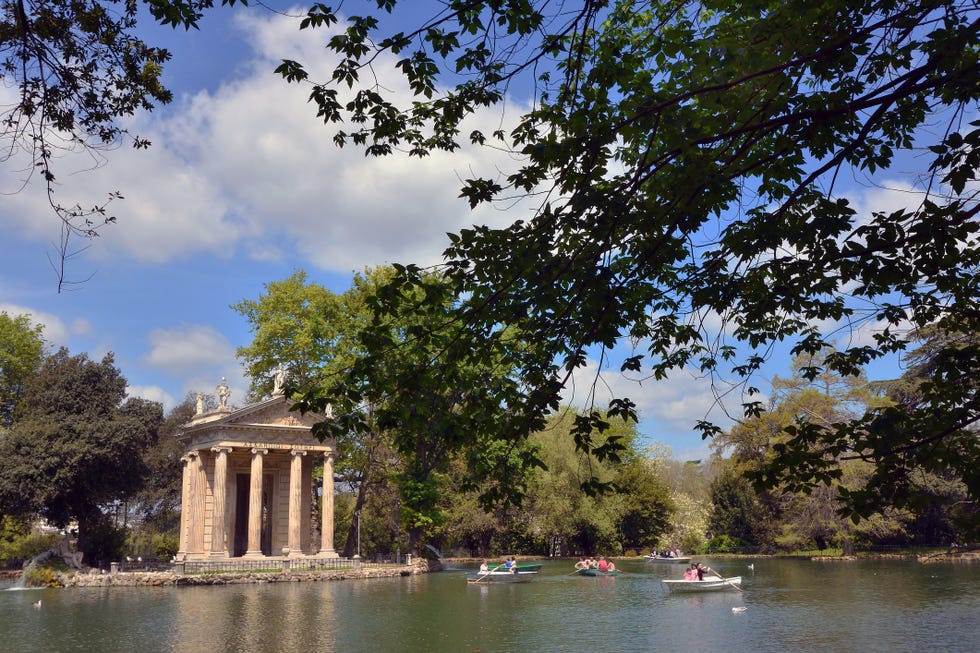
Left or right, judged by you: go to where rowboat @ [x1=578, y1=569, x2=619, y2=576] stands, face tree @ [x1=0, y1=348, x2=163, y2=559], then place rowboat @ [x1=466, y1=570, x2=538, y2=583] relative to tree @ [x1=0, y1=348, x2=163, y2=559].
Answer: left

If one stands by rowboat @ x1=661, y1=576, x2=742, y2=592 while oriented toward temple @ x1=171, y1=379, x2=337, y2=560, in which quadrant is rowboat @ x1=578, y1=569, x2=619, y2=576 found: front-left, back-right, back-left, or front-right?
front-right

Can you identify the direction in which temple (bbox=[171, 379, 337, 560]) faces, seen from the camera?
facing the viewer and to the right of the viewer

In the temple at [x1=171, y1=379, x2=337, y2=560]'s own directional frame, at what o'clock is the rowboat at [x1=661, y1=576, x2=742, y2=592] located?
The rowboat is roughly at 12 o'clock from the temple.

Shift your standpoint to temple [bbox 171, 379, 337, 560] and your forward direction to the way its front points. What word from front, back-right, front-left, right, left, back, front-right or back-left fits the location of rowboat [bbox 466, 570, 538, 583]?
front

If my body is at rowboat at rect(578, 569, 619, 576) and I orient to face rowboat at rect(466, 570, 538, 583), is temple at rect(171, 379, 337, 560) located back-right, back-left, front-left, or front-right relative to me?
front-right

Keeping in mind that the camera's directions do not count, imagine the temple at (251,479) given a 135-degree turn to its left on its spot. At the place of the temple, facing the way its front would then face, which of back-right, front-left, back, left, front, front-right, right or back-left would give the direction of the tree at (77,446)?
left
